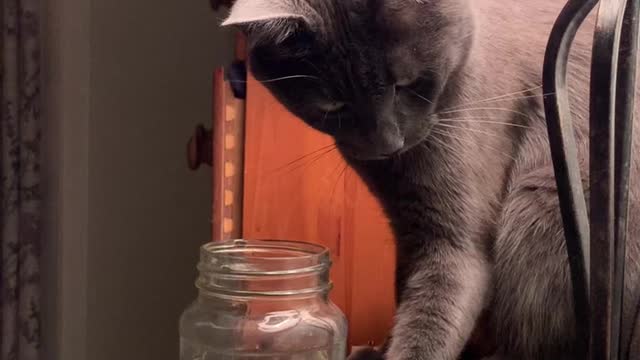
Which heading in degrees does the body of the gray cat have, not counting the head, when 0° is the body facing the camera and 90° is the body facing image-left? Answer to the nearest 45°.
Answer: approximately 45°

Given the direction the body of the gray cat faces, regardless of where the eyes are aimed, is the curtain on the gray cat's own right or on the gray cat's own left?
on the gray cat's own right

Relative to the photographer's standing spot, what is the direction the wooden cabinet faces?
facing to the left of the viewer

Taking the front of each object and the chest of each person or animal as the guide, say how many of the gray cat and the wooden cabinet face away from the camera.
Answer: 0
